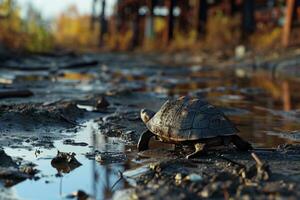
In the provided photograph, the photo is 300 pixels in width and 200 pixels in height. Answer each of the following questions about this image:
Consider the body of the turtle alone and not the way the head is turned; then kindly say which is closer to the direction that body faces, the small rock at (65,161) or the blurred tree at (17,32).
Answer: the small rock

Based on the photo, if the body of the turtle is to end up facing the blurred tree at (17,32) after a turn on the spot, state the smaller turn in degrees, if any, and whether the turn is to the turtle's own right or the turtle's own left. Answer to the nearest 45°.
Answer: approximately 45° to the turtle's own right

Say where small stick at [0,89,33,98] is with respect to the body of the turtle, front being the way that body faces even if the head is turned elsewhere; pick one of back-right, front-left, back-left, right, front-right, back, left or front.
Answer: front-right

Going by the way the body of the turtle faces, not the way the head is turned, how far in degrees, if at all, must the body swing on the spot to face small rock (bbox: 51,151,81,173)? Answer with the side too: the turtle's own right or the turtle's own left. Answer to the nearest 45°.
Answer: approximately 45° to the turtle's own left

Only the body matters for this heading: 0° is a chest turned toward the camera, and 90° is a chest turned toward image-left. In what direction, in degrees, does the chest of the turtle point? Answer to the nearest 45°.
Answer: approximately 90°
